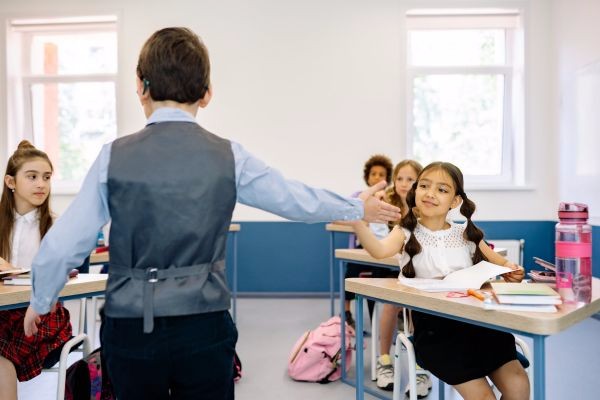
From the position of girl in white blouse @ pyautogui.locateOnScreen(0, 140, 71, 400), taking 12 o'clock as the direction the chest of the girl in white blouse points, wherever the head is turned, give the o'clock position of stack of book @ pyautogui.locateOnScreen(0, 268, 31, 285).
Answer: The stack of book is roughly at 12 o'clock from the girl in white blouse.

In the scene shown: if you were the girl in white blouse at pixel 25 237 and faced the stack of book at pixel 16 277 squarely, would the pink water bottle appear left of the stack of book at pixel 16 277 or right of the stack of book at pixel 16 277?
left

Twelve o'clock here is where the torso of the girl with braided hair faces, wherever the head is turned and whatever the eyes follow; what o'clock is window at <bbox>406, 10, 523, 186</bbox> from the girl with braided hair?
The window is roughly at 6 o'clock from the girl with braided hair.

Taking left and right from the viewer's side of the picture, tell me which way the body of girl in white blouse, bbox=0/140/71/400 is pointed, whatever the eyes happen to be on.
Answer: facing the viewer

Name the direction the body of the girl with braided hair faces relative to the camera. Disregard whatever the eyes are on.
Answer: toward the camera

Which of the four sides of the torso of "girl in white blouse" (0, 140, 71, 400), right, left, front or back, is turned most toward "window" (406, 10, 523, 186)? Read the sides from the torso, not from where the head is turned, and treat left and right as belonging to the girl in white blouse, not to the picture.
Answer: left

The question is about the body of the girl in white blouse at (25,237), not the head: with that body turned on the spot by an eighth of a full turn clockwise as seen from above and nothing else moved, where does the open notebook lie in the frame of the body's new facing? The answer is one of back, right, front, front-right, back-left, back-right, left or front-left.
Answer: left
